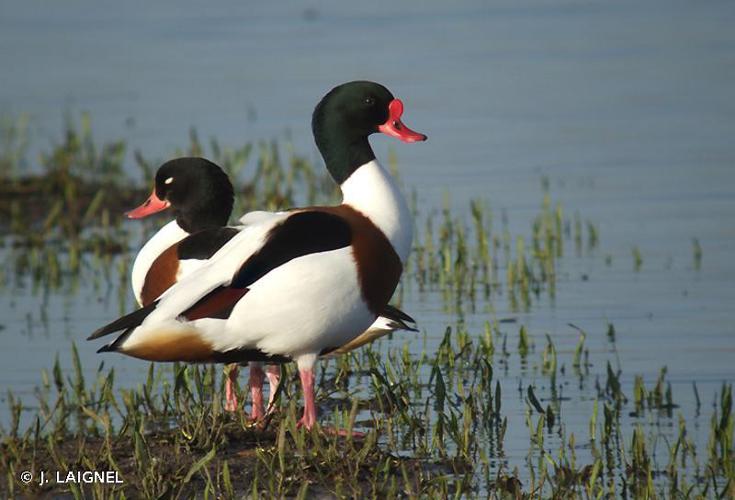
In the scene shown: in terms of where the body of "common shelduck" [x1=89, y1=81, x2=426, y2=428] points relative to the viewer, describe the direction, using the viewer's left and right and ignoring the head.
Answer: facing to the right of the viewer

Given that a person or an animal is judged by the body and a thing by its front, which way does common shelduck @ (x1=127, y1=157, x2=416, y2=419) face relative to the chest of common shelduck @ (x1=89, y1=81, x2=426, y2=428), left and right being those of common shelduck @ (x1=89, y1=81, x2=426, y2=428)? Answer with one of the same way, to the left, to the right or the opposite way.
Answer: the opposite way

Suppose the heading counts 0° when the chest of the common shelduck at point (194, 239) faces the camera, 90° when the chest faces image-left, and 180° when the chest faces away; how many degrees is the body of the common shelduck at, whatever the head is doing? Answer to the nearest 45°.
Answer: approximately 90°

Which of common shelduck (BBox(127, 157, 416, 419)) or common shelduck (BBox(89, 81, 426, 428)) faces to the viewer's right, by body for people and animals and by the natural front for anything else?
common shelduck (BBox(89, 81, 426, 428))

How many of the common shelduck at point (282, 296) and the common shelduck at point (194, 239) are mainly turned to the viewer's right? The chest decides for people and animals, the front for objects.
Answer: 1
